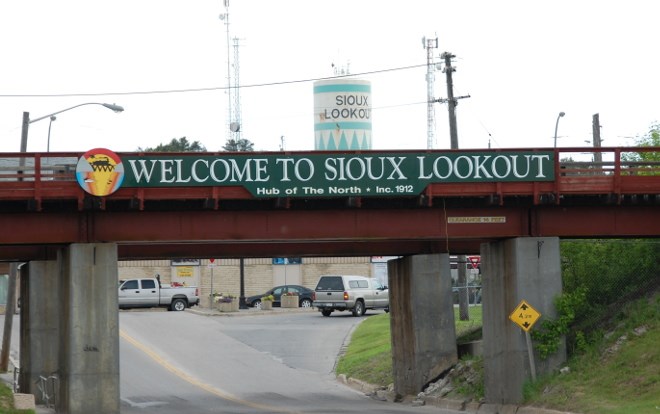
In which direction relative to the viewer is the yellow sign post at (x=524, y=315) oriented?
toward the camera

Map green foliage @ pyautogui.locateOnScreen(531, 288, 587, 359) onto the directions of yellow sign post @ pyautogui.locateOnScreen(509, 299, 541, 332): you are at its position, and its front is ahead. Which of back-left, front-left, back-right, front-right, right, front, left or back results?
back-left

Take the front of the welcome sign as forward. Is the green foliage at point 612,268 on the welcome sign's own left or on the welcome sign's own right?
on the welcome sign's own left

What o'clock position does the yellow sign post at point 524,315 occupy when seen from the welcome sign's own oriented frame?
The yellow sign post is roughly at 9 o'clock from the welcome sign.

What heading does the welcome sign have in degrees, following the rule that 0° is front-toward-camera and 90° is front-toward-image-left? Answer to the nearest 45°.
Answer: approximately 0°

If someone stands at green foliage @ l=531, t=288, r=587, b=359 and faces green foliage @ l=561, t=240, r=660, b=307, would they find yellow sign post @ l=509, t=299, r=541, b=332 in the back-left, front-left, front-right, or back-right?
back-left

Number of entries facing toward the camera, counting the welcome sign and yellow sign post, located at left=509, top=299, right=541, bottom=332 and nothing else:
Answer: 2

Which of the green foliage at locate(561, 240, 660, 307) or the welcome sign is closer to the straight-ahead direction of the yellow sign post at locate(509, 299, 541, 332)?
the welcome sign
